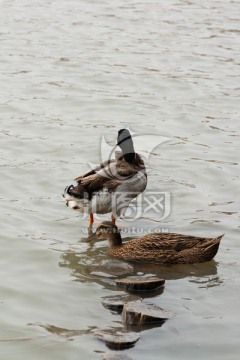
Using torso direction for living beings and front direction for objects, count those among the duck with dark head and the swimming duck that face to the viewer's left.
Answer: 1

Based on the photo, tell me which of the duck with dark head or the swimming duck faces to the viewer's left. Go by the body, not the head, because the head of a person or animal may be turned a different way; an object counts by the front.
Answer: the swimming duck

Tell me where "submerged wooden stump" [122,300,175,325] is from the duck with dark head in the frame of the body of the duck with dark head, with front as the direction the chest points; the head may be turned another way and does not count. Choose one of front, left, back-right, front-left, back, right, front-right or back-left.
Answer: right

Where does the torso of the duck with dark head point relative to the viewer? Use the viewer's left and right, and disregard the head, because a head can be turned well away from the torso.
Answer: facing to the right of the viewer

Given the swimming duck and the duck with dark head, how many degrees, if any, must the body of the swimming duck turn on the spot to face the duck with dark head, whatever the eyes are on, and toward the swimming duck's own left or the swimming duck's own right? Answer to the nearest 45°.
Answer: approximately 45° to the swimming duck's own right

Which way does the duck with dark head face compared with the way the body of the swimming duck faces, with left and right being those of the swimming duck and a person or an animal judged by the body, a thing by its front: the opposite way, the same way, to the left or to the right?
the opposite way

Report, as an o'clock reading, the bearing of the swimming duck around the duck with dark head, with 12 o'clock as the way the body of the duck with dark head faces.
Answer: The swimming duck is roughly at 2 o'clock from the duck with dark head.

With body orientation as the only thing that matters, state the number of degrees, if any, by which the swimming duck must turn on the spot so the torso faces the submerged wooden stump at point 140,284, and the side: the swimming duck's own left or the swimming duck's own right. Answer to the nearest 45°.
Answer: approximately 90° to the swimming duck's own left

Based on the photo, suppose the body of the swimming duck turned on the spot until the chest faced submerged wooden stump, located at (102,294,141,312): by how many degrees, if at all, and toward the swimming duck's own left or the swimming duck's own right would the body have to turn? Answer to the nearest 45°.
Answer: approximately 90° to the swimming duck's own left

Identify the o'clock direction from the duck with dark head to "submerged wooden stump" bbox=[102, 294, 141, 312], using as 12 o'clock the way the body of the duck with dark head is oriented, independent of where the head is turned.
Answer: The submerged wooden stump is roughly at 3 o'clock from the duck with dark head.

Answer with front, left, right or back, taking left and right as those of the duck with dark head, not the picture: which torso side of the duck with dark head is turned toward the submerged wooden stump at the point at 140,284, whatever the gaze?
right

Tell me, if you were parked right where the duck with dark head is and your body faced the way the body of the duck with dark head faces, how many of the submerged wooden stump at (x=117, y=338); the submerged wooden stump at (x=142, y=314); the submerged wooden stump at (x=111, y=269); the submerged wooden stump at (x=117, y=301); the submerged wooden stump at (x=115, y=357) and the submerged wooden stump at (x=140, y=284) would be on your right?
6

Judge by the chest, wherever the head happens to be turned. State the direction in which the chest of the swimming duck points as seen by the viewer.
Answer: to the viewer's left
